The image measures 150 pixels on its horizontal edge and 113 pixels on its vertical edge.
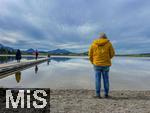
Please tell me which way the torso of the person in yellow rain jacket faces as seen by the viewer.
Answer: away from the camera
